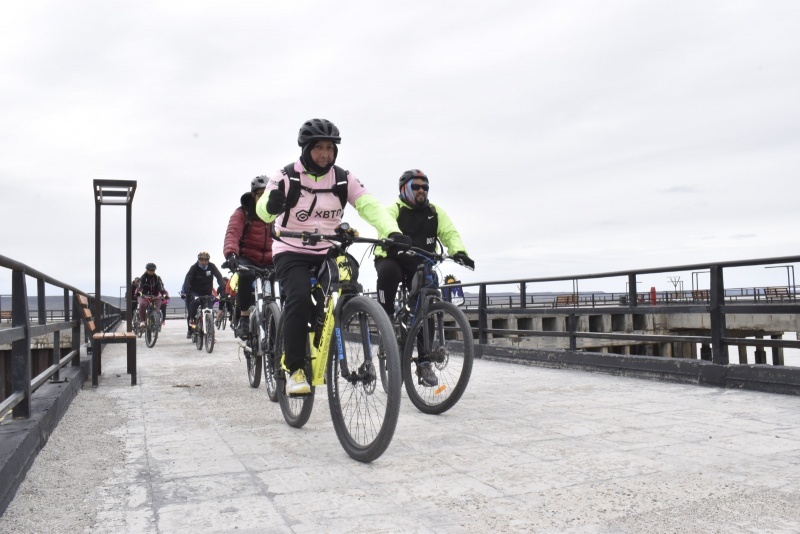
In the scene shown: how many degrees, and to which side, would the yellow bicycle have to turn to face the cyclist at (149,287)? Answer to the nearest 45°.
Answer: approximately 135° to its left

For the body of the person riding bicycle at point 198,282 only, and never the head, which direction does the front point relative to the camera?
toward the camera

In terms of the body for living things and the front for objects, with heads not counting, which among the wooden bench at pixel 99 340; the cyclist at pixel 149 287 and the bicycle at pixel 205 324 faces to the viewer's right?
the wooden bench

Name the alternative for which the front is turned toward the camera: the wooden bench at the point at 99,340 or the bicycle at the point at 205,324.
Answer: the bicycle

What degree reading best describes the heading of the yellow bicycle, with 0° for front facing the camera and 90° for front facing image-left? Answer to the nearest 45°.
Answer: approximately 315°

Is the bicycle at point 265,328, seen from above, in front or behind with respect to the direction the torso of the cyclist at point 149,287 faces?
in front

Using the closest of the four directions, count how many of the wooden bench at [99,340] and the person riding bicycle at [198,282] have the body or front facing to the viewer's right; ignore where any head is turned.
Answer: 1

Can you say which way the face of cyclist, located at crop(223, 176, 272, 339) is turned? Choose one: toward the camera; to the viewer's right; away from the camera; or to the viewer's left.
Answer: toward the camera

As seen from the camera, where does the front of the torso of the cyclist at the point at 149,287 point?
toward the camera

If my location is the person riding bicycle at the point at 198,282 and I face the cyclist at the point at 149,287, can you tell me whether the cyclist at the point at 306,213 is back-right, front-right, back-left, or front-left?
back-left

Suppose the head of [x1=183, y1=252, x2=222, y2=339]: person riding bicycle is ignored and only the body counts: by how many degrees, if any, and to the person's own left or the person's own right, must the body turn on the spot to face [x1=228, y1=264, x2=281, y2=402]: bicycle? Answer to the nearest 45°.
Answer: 0° — they already face it

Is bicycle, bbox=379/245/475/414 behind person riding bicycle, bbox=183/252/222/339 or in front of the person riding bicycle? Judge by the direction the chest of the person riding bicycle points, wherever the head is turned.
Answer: in front

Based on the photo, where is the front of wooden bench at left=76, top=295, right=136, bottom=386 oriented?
to the viewer's right

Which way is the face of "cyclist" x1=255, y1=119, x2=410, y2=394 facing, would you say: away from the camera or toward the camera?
toward the camera

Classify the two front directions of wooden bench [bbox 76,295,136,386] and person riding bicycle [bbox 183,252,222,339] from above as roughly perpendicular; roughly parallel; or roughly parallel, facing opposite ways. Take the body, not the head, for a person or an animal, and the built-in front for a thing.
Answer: roughly perpendicular

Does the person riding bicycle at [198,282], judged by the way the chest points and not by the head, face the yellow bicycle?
yes

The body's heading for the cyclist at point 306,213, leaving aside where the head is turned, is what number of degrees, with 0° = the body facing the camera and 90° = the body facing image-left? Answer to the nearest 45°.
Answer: approximately 315°

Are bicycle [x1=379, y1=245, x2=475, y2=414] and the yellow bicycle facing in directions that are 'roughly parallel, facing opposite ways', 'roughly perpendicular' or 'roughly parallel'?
roughly parallel

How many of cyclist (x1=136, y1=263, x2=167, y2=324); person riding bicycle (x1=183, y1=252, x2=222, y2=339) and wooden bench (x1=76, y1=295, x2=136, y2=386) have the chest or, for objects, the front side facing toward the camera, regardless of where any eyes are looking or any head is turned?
2
